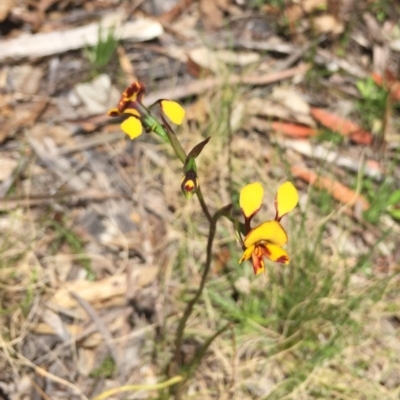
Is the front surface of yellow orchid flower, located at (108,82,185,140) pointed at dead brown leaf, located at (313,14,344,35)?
no

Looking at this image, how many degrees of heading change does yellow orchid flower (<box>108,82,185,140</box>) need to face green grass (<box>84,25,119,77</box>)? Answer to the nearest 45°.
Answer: approximately 90° to its right

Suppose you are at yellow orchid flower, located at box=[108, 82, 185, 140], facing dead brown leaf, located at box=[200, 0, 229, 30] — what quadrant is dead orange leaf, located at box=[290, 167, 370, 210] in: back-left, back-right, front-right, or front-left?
front-right

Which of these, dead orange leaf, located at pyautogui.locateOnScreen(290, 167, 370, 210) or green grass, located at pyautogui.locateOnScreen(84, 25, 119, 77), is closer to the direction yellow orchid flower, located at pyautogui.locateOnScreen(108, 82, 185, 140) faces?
the green grass

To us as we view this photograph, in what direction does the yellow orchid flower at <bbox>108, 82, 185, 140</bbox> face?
facing to the left of the viewer

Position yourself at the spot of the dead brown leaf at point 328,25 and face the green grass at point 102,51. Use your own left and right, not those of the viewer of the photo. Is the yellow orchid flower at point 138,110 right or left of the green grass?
left

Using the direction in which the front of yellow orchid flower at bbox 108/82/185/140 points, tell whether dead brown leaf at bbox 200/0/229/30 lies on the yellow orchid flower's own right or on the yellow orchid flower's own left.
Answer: on the yellow orchid flower's own right

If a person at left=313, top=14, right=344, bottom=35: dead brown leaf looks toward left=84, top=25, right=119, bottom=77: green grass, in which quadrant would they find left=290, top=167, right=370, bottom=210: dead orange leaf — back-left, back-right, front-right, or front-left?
front-left

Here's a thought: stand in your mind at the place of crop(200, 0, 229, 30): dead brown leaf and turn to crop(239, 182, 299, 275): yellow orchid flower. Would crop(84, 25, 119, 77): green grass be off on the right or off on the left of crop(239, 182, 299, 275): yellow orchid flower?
right
